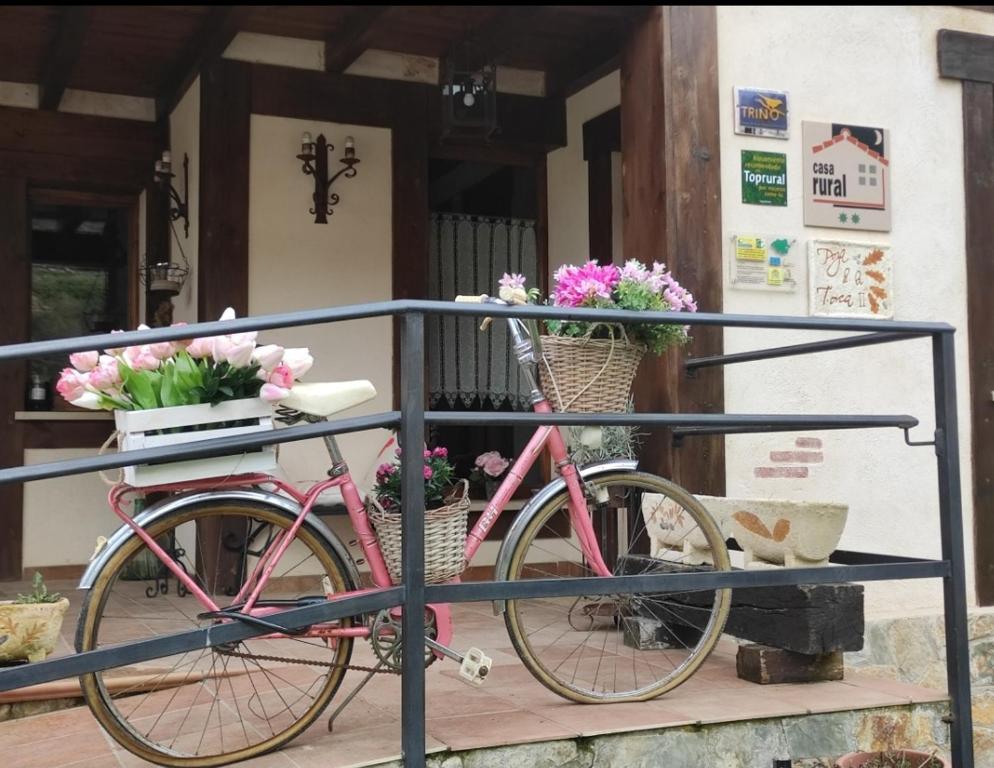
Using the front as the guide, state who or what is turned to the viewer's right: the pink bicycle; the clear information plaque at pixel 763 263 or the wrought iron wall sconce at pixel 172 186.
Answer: the pink bicycle

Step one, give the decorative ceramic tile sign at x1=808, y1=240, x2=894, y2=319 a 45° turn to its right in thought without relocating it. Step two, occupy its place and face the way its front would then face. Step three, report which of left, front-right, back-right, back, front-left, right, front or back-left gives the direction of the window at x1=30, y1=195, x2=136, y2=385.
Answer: front-right

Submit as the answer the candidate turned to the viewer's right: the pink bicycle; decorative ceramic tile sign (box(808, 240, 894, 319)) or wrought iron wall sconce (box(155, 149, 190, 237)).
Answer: the pink bicycle

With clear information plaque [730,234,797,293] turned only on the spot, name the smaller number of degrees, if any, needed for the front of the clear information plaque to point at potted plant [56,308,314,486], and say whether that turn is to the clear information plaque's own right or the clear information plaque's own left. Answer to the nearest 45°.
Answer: approximately 45° to the clear information plaque's own right

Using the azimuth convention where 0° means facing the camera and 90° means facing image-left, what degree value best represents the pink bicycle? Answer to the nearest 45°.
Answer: approximately 270°

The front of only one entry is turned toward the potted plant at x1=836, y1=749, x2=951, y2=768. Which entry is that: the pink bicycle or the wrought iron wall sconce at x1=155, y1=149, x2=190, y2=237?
the pink bicycle

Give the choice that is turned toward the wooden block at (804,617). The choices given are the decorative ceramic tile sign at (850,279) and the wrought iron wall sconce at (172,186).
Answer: the decorative ceramic tile sign

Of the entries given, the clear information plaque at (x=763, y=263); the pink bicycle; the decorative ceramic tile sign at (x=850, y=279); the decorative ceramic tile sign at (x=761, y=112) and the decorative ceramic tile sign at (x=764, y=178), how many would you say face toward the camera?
4

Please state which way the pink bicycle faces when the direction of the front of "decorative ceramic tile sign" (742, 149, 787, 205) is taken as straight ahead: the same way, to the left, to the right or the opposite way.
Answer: to the left

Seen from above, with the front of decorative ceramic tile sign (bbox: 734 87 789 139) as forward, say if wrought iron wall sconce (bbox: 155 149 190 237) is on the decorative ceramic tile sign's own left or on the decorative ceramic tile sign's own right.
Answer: on the decorative ceramic tile sign's own right
